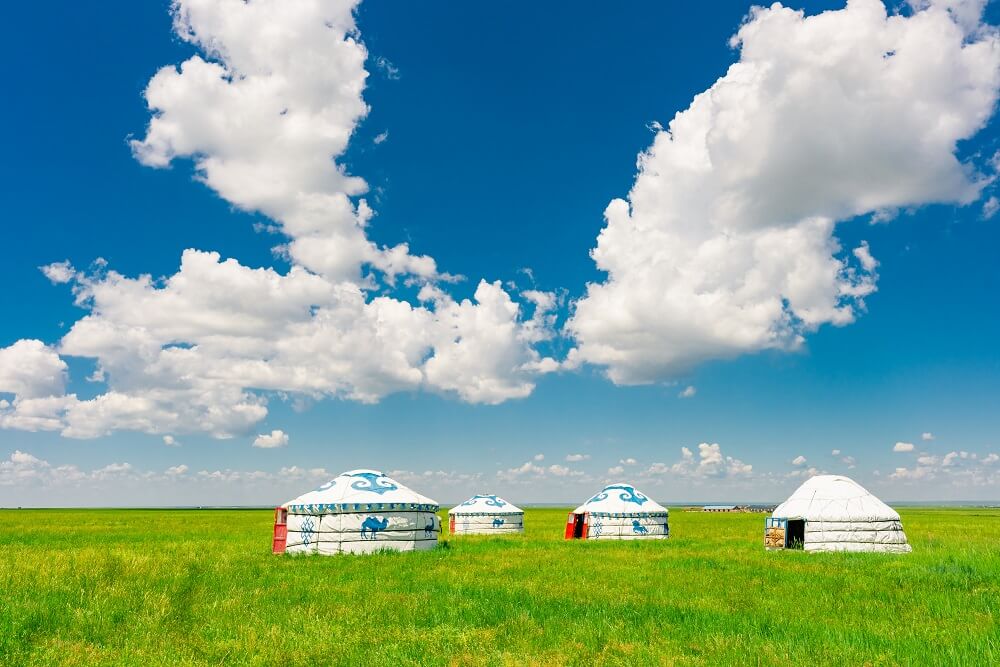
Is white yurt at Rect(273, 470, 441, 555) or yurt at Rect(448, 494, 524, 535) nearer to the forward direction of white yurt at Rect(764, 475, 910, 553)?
the white yurt

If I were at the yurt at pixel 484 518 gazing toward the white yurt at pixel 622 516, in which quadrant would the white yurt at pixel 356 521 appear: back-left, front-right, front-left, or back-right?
front-right

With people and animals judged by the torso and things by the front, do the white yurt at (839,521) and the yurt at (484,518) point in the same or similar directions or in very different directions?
same or similar directions

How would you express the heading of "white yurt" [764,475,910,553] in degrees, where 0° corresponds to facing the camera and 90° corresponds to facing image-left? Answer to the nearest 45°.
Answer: approximately 45°

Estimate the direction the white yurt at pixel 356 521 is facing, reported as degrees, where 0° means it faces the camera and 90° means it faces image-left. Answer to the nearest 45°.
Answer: approximately 90°

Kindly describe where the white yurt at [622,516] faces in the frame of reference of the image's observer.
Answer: facing the viewer and to the left of the viewer

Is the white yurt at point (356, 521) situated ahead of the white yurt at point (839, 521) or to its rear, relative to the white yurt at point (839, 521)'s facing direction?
ahead

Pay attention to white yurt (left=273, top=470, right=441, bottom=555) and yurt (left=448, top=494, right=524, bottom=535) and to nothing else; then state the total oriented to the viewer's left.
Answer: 2

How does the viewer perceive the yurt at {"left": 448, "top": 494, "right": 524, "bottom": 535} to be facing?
facing to the left of the viewer

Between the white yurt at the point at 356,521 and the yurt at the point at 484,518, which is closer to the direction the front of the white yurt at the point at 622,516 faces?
the white yurt

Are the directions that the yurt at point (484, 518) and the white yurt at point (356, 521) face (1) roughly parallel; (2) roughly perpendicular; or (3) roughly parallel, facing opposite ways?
roughly parallel

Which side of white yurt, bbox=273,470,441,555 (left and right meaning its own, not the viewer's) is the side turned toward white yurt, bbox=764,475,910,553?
back
